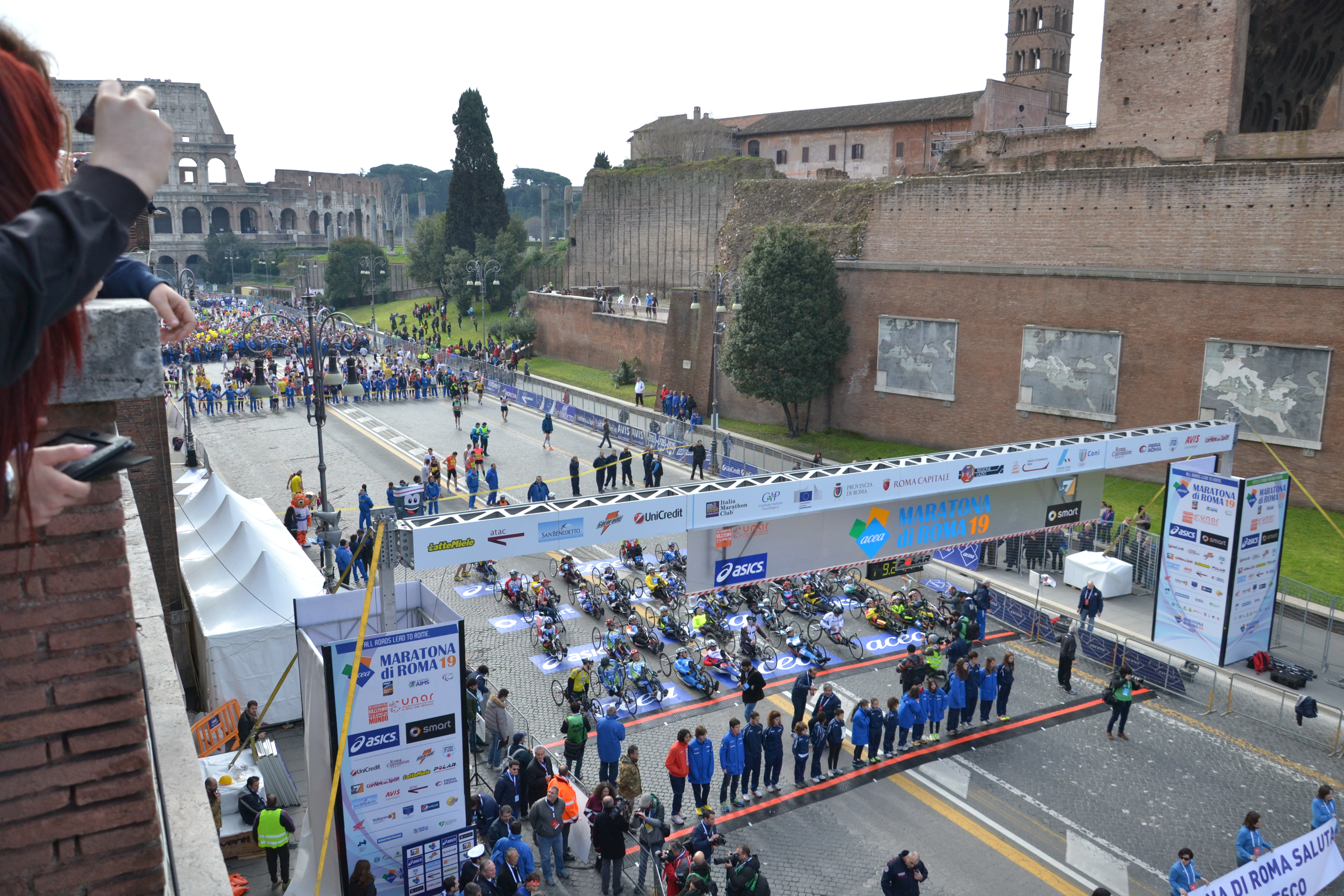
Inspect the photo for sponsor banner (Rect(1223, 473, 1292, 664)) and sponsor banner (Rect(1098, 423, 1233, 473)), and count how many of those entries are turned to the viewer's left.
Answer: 0

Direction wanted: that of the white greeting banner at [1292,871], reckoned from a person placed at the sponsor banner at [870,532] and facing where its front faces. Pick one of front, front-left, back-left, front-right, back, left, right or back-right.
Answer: front

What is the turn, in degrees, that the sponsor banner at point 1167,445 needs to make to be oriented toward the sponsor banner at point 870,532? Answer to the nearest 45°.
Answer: approximately 90° to its right

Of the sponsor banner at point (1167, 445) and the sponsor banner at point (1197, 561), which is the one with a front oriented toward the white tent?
the sponsor banner at point (1197, 561)

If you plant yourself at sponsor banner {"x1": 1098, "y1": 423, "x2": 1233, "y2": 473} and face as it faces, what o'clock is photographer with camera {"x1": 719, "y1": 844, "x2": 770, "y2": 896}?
The photographer with camera is roughly at 2 o'clock from the sponsor banner.

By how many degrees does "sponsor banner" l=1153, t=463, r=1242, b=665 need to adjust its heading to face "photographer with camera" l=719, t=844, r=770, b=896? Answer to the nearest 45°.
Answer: approximately 45° to its left

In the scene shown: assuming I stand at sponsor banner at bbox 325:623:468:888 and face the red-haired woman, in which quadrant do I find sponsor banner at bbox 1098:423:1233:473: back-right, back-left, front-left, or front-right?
back-left

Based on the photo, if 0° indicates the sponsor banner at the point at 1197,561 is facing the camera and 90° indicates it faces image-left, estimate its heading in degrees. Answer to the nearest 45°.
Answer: approximately 45°

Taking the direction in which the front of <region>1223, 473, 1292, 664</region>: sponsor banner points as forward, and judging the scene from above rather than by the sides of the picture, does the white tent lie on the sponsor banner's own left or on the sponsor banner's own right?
on the sponsor banner's own right

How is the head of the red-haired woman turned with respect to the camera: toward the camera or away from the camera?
away from the camera

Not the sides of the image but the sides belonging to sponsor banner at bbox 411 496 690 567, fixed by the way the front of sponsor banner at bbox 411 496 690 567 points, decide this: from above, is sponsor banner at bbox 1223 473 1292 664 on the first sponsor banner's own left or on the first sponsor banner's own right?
on the first sponsor banner's own left

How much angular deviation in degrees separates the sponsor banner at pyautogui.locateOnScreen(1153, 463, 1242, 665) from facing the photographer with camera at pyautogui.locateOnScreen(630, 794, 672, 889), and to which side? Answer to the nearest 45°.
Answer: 0° — it already faces them

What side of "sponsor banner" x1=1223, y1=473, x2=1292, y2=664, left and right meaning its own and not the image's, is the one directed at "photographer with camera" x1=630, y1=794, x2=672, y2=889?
right

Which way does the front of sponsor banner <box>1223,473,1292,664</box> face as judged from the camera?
facing the viewer and to the right of the viewer

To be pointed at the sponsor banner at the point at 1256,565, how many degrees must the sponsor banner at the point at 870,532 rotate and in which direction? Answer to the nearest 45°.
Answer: approximately 90° to its left

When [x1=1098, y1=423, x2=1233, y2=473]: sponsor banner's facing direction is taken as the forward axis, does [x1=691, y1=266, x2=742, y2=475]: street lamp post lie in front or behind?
behind
